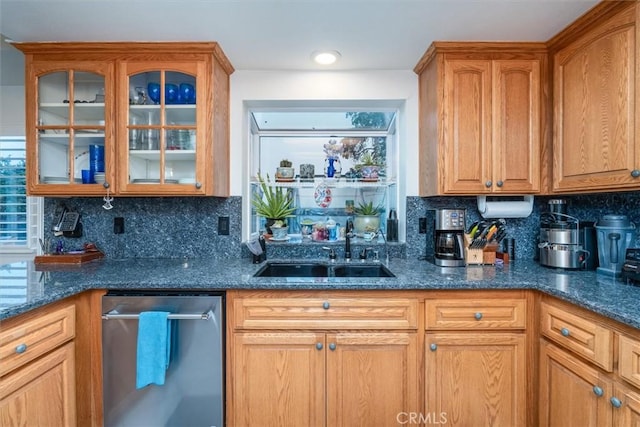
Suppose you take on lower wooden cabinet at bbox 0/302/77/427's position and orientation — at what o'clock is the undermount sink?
The undermount sink is roughly at 11 o'clock from the lower wooden cabinet.

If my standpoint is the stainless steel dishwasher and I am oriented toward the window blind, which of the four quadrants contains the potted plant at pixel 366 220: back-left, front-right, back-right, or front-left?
back-right

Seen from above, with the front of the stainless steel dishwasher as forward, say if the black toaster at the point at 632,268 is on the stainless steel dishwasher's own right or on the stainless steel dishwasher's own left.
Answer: on the stainless steel dishwasher's own left

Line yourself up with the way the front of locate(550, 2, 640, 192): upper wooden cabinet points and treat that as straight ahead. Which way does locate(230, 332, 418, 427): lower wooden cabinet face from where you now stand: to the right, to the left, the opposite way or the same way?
to the left

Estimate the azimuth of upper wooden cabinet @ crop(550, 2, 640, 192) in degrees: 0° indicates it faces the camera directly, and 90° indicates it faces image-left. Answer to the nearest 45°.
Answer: approximately 45°

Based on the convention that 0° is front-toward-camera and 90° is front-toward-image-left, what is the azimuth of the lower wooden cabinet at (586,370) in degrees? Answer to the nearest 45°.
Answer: approximately 45°

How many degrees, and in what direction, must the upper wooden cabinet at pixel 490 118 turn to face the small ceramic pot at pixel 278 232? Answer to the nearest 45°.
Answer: approximately 90° to its right

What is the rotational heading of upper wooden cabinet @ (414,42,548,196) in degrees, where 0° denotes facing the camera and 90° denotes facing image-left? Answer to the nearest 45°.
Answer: approximately 0°

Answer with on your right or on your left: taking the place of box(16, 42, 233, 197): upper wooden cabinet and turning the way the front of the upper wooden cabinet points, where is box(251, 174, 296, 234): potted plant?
on your left
